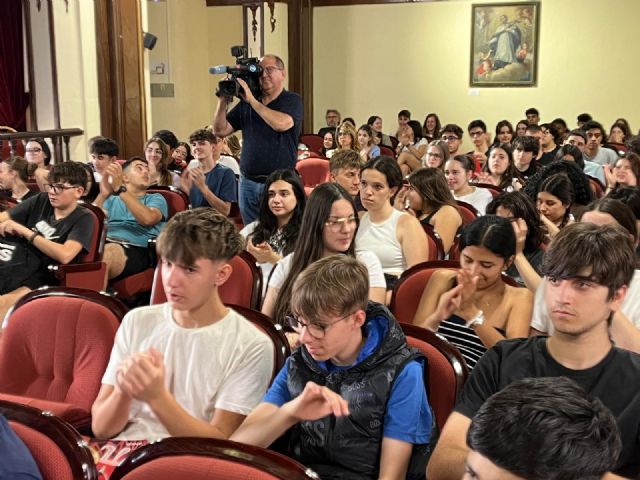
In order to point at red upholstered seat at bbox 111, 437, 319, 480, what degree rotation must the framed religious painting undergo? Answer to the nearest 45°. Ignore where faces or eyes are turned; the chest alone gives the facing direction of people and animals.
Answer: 0° — it already faces it

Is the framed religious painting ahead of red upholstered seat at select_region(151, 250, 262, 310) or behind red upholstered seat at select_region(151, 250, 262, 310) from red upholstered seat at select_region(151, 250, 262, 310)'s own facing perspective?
behind

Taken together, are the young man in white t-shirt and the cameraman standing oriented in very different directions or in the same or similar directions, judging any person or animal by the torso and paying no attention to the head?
same or similar directions

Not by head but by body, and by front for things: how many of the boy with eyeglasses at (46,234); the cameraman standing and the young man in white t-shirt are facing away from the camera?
0

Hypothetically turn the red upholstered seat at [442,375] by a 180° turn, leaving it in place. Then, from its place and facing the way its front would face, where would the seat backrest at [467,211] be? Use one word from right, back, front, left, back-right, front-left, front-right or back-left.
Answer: front-left

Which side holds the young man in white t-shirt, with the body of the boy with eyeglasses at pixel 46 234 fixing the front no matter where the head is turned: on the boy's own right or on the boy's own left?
on the boy's own left

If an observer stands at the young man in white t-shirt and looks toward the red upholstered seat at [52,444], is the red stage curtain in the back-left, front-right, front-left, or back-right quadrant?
back-right

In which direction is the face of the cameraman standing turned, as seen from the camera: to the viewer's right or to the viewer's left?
to the viewer's left

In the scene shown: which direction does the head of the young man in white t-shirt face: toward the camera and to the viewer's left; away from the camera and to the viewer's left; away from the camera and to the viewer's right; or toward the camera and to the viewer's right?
toward the camera and to the viewer's left

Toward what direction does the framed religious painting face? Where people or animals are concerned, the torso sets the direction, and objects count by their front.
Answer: toward the camera

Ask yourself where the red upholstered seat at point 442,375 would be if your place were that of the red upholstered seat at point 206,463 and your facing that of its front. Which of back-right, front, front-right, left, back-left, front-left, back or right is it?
back

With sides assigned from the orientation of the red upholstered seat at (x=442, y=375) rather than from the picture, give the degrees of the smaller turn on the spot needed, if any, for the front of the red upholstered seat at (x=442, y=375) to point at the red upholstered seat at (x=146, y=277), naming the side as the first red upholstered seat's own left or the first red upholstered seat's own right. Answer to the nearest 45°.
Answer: approximately 90° to the first red upholstered seat's own right

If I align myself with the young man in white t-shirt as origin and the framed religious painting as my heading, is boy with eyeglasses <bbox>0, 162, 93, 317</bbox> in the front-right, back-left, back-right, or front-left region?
front-left

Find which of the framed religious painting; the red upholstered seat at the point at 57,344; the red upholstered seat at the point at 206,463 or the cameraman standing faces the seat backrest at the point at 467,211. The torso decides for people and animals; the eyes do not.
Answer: the framed religious painting

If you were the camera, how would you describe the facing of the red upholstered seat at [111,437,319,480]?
facing the viewer and to the left of the viewer

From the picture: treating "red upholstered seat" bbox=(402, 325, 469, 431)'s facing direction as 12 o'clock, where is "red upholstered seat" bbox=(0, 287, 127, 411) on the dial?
"red upholstered seat" bbox=(0, 287, 127, 411) is roughly at 2 o'clock from "red upholstered seat" bbox=(402, 325, 469, 431).

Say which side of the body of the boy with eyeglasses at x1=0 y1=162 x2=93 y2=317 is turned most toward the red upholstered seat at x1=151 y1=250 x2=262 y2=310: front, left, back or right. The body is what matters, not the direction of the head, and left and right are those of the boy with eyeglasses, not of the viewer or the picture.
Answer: left

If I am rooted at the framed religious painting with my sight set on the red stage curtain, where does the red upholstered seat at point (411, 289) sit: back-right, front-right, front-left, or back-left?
front-left
